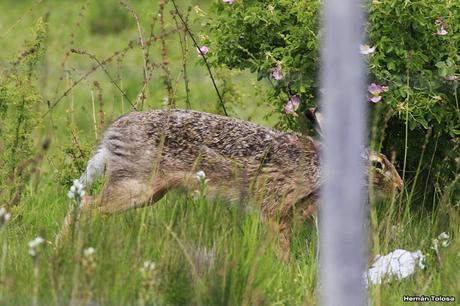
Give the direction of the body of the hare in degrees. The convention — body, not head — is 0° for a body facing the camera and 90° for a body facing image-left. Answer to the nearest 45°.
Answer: approximately 270°

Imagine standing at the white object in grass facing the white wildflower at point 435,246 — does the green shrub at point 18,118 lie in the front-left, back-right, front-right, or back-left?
back-left

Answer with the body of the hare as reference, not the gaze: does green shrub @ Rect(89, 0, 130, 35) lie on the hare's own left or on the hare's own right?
on the hare's own left

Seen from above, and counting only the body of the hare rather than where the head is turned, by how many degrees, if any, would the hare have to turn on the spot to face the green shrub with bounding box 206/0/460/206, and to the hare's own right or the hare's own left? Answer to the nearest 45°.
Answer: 0° — it already faces it

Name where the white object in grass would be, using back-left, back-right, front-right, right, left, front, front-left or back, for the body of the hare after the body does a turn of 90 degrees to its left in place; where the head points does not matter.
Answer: back-right

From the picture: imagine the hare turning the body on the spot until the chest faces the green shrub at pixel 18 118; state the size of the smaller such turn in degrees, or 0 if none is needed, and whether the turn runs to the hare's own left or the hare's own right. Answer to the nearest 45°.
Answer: approximately 180°

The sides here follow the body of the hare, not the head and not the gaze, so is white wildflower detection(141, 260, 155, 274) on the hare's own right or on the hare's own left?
on the hare's own right

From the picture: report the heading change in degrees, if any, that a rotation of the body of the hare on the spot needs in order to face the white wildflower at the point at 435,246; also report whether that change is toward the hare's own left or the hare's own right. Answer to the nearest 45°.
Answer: approximately 45° to the hare's own right

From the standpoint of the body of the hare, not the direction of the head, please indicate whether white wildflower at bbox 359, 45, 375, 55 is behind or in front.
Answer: in front
